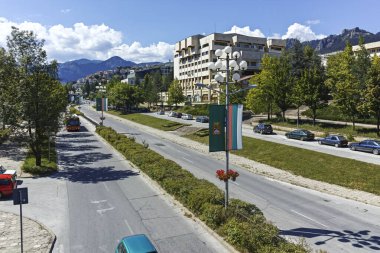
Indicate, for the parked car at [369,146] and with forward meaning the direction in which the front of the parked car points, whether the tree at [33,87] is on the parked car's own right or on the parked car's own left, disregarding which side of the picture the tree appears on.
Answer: on the parked car's own left

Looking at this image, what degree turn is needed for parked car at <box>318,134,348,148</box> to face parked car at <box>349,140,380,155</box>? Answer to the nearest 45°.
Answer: approximately 180°

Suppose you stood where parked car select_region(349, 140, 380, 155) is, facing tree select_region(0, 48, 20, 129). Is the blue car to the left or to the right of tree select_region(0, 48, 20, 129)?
left

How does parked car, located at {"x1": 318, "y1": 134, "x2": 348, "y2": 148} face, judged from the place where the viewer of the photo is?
facing away from the viewer and to the left of the viewer

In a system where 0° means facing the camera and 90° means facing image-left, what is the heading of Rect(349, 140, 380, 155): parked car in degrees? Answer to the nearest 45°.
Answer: approximately 135°
